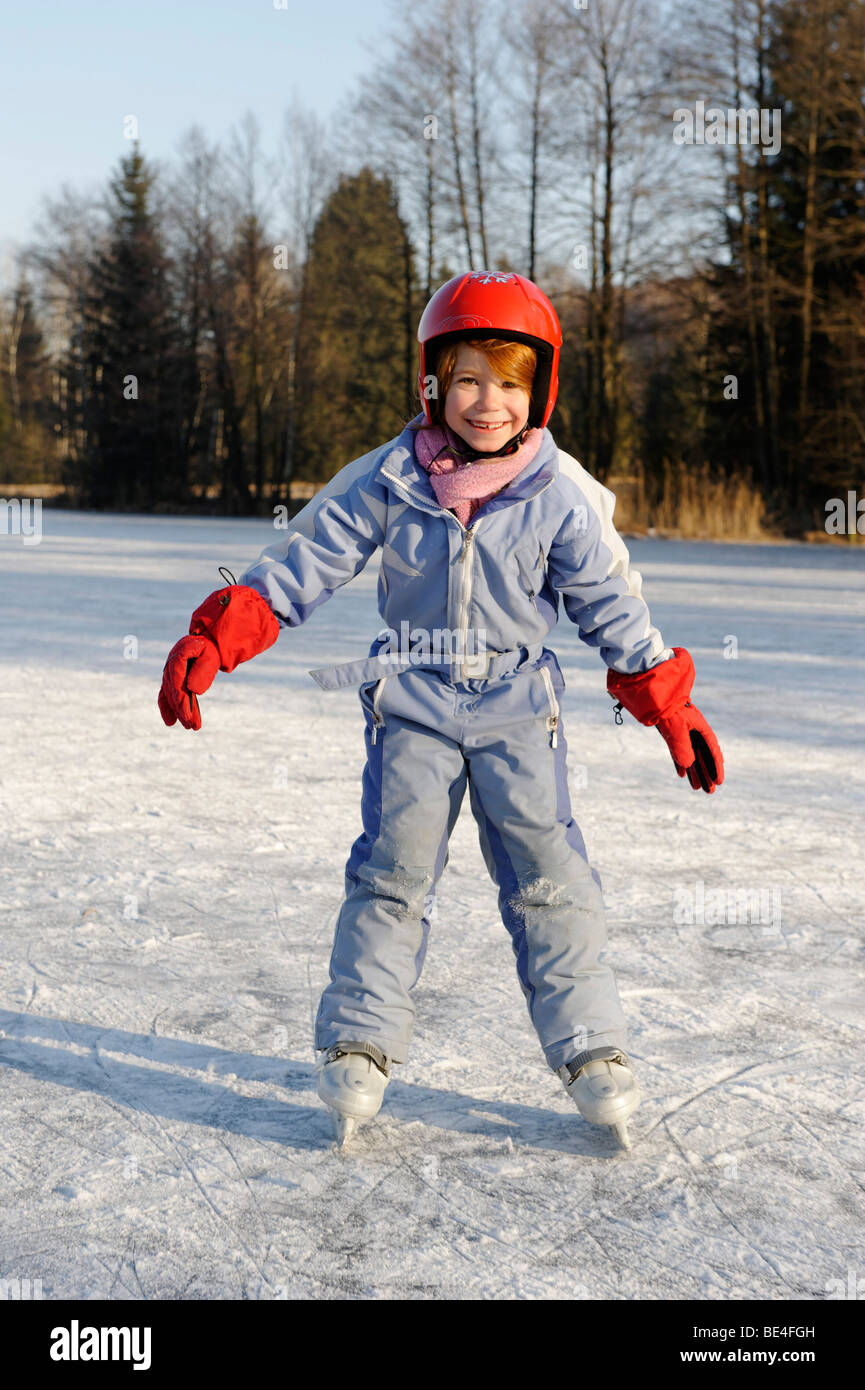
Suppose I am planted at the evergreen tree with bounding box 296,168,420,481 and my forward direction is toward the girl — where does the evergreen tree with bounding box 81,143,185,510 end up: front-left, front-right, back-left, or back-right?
back-right

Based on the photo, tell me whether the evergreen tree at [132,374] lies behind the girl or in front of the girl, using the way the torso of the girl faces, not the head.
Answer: behind

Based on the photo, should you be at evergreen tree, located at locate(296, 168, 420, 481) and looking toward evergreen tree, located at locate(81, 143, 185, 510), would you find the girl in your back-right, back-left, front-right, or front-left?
back-left

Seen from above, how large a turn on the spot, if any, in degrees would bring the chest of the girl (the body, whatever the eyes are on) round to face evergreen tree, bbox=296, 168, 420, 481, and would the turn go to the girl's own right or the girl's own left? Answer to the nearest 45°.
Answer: approximately 180°

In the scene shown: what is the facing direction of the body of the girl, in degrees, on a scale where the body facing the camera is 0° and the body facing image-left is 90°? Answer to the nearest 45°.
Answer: approximately 0°
